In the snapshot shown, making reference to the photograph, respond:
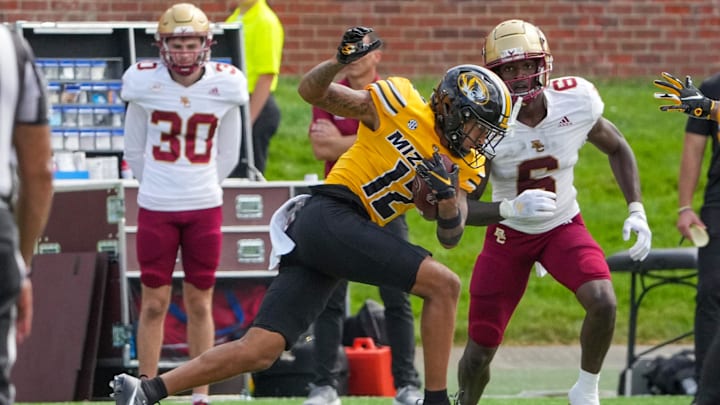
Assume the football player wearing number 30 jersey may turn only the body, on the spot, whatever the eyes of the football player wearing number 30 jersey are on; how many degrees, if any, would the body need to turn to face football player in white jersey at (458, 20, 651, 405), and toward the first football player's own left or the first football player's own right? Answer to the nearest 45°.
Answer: approximately 45° to the first football player's own left

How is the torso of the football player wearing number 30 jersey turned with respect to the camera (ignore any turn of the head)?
toward the camera

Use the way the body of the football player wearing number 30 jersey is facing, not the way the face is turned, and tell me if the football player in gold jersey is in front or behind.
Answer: in front

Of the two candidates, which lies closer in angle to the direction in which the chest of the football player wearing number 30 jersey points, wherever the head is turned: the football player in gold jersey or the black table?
the football player in gold jersey

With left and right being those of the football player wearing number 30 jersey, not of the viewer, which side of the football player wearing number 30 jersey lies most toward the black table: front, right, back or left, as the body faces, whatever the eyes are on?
left

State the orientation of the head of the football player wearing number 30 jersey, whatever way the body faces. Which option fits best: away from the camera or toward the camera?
toward the camera
